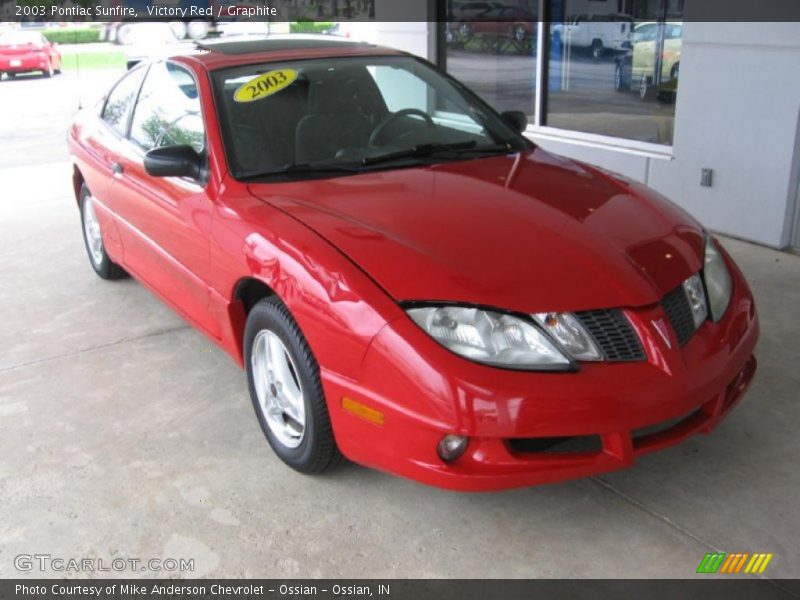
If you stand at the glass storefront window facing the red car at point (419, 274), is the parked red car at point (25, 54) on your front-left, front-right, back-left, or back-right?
back-right

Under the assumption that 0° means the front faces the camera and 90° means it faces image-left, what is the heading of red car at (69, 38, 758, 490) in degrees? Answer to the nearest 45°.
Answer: approximately 315°

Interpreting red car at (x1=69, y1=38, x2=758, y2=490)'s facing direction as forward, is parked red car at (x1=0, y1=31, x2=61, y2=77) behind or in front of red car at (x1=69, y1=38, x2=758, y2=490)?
behind

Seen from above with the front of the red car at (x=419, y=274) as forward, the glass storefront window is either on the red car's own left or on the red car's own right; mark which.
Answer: on the red car's own left
